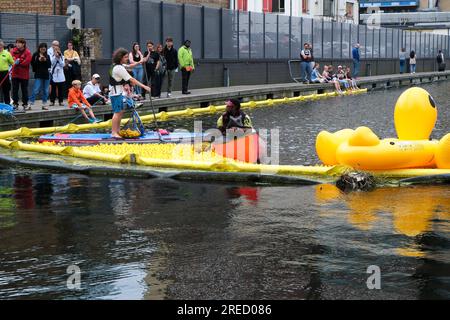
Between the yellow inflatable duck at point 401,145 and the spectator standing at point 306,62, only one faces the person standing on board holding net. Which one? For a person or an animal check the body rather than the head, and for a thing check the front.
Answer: the spectator standing

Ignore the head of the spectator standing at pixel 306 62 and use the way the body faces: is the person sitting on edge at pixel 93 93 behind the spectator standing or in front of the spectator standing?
in front

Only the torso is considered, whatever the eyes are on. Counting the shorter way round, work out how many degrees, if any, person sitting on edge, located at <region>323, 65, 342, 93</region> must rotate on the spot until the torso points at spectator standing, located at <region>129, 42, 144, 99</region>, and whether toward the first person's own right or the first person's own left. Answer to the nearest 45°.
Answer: approximately 45° to the first person's own right

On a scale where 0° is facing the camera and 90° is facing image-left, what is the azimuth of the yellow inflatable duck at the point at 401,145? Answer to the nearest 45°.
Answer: approximately 225°

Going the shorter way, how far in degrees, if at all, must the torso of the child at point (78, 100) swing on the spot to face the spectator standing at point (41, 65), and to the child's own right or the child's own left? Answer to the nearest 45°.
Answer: approximately 180°
